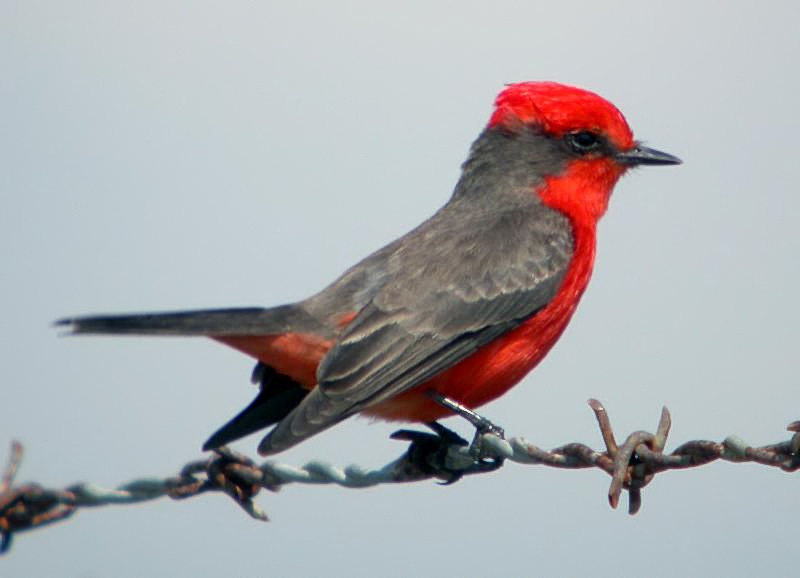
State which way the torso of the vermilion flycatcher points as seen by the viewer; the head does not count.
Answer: to the viewer's right
